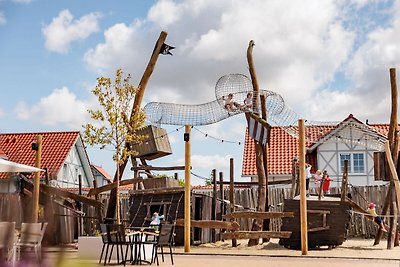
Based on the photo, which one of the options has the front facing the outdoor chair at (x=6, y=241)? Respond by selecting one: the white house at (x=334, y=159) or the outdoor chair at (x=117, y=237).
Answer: the white house

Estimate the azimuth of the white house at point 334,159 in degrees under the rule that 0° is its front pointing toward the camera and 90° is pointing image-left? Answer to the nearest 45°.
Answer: approximately 0°

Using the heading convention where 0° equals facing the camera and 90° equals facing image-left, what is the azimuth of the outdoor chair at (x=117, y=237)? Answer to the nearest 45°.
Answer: approximately 225°

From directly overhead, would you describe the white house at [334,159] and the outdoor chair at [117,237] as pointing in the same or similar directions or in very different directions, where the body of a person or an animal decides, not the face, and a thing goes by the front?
very different directions

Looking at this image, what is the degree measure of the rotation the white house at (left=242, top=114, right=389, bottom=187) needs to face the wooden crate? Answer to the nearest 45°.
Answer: approximately 45° to its right
